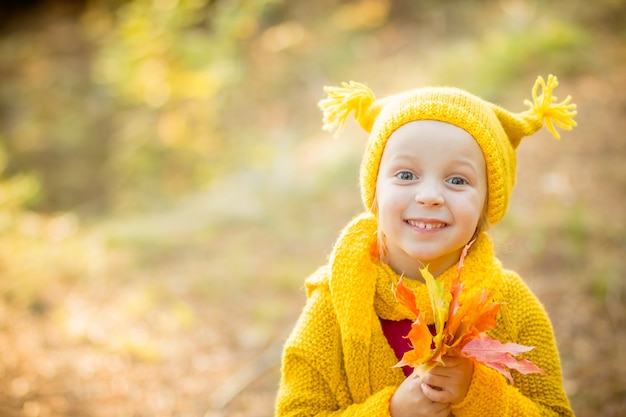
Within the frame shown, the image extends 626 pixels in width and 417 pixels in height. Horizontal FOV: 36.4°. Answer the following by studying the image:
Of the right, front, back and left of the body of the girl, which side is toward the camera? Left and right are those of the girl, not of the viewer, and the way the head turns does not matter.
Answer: front
